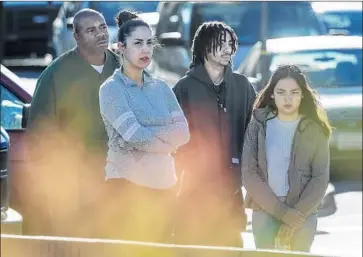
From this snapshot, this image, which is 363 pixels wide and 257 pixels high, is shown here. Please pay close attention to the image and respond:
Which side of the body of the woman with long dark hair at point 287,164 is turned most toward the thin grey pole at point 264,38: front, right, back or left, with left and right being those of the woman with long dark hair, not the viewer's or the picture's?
back

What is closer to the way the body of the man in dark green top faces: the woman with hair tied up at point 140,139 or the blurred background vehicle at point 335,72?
the woman with hair tied up

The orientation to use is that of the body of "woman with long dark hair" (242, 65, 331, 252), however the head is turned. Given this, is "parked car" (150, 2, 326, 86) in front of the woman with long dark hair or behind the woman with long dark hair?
behind

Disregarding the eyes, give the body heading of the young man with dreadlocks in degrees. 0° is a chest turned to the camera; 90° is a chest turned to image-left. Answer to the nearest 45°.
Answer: approximately 315°
